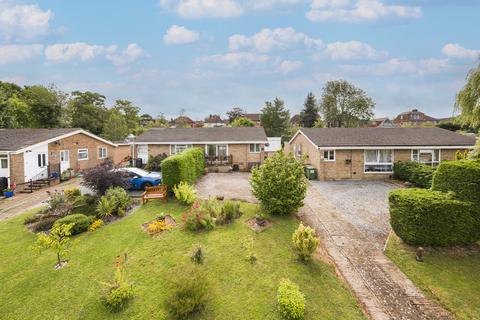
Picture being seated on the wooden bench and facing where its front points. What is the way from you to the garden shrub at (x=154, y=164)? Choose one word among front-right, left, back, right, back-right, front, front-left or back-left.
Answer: back

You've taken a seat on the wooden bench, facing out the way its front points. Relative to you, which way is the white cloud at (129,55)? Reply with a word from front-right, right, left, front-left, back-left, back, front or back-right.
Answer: back

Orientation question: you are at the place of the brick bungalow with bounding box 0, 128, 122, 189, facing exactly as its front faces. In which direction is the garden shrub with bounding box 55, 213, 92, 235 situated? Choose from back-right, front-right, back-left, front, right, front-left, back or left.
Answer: front-right

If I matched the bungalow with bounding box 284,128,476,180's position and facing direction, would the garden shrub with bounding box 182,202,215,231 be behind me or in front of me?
in front

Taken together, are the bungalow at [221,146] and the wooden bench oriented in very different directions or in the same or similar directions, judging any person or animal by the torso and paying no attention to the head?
same or similar directions

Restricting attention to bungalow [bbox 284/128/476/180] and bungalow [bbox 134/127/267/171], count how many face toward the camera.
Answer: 2

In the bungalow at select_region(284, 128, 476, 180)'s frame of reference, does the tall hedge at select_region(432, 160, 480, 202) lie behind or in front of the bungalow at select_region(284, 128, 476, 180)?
in front

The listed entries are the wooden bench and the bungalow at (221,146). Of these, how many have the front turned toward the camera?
2

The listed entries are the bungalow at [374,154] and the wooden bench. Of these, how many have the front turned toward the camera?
2

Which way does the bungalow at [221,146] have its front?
toward the camera

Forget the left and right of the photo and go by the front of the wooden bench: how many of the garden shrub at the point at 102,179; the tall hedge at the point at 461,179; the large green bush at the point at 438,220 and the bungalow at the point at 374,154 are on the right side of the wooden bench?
1

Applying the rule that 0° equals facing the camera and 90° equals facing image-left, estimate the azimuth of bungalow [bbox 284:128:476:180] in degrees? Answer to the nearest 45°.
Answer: approximately 0°

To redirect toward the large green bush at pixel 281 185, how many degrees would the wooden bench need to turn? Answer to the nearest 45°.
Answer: approximately 45° to its left

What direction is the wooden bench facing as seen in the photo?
toward the camera
